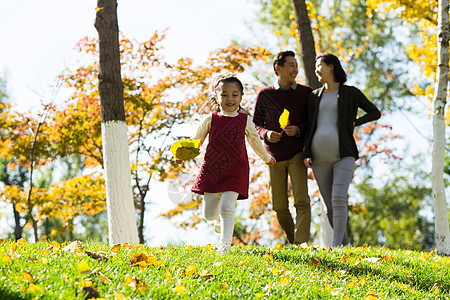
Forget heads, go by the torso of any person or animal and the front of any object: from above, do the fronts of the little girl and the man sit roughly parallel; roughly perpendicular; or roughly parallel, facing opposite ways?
roughly parallel

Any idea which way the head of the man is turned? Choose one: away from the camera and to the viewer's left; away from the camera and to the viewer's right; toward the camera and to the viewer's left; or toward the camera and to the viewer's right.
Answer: toward the camera and to the viewer's right

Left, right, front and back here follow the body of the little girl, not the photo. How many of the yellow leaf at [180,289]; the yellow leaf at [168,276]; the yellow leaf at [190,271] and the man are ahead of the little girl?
3

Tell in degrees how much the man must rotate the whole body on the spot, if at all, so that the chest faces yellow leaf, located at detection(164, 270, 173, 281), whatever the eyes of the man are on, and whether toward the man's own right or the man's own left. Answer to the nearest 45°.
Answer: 0° — they already face it

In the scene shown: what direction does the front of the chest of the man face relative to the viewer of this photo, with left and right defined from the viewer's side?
facing the viewer

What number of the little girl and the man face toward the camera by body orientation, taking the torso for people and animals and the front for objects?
2

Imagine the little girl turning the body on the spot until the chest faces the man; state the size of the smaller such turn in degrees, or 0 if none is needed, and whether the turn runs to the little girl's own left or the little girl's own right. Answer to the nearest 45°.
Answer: approximately 135° to the little girl's own left

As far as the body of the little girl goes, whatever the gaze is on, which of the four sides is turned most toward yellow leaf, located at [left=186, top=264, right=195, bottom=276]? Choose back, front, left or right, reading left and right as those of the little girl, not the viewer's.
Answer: front

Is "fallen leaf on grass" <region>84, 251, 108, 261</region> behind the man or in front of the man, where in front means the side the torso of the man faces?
in front

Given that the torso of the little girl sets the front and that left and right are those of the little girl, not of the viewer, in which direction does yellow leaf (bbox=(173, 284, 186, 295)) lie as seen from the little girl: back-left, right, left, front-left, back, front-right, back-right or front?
front

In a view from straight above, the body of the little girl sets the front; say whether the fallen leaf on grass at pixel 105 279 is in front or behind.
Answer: in front

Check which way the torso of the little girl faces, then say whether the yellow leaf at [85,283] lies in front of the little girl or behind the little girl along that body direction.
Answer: in front

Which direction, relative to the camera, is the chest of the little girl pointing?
toward the camera
